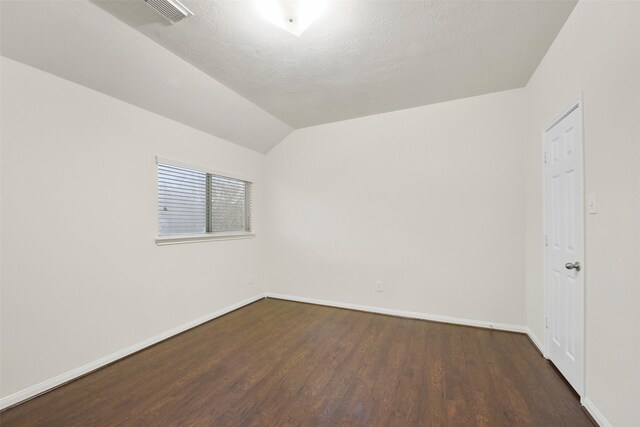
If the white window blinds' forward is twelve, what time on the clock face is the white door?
The white door is roughly at 12 o'clock from the white window blinds.

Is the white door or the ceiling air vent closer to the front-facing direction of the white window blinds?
the white door

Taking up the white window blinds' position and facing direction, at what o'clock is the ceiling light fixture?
The ceiling light fixture is roughly at 1 o'clock from the white window blinds.

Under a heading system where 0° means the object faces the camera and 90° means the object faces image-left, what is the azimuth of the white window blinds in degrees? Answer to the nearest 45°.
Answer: approximately 315°

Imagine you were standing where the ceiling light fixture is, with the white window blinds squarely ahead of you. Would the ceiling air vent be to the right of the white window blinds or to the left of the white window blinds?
left

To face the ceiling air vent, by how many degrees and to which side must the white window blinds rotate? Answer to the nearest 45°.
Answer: approximately 45° to its right
